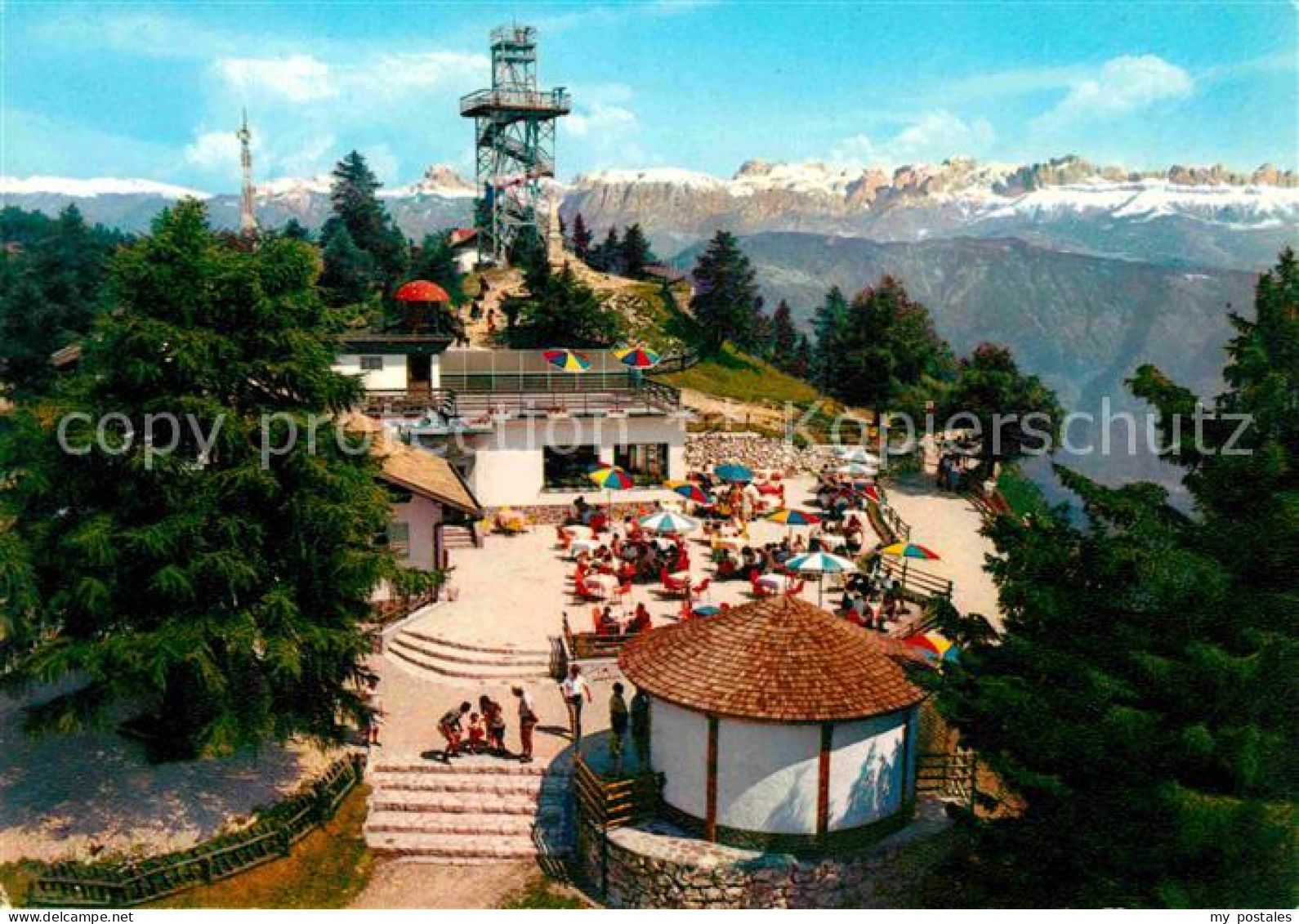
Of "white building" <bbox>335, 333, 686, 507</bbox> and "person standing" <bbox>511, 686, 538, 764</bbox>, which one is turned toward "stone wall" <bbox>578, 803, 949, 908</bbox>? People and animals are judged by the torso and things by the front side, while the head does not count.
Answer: the white building

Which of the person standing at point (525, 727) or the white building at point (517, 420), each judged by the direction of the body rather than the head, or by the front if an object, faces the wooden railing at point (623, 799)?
the white building

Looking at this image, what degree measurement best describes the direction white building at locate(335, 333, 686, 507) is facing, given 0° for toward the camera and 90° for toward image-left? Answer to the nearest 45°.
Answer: approximately 0°

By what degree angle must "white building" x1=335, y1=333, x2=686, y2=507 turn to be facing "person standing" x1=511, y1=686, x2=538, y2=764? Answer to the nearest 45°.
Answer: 0° — it already faces them

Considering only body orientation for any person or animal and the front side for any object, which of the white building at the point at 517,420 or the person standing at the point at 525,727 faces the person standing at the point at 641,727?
the white building

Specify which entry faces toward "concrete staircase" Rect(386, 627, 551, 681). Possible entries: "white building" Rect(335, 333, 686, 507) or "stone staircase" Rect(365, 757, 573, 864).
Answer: the white building

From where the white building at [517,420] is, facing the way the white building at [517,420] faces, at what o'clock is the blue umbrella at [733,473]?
The blue umbrella is roughly at 10 o'clock from the white building.

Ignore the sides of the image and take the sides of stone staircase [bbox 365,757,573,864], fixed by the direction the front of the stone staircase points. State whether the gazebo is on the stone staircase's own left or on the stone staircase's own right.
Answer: on the stone staircase's own left
